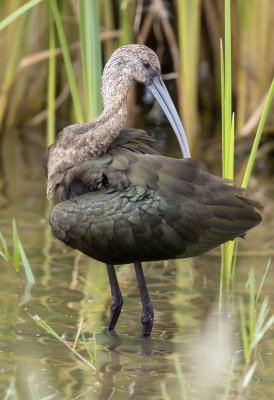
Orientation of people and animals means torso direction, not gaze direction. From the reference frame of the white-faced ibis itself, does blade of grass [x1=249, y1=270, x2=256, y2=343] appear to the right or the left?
on its left

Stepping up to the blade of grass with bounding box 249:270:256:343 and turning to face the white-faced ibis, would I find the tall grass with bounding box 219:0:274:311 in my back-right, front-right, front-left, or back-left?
front-right

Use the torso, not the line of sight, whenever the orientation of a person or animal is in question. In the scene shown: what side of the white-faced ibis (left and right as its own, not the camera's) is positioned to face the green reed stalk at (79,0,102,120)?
right

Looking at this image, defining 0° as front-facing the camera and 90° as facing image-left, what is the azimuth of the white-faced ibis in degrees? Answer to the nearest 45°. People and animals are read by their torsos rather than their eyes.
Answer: approximately 90°

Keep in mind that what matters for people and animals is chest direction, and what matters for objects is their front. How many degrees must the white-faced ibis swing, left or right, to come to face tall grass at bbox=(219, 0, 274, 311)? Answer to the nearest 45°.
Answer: approximately 135° to its right

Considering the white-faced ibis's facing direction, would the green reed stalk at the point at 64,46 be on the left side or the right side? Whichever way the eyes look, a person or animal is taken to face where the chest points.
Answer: on its right

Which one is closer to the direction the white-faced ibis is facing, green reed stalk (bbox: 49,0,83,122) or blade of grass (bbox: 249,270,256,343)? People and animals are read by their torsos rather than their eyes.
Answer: the green reed stalk

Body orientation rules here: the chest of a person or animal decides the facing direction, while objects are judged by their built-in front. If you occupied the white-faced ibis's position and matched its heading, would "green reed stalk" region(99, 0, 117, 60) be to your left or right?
on your right

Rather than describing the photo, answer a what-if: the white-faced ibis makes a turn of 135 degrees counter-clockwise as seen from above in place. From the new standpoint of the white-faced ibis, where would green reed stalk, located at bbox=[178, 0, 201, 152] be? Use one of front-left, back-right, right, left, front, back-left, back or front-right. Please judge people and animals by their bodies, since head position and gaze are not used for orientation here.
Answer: back-left

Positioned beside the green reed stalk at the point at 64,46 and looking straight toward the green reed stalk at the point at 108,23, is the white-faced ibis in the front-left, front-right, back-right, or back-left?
back-right

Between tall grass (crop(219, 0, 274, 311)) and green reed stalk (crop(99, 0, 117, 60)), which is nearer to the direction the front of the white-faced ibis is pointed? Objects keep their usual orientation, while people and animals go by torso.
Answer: the green reed stalk
